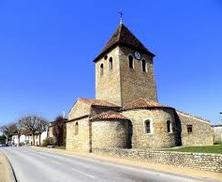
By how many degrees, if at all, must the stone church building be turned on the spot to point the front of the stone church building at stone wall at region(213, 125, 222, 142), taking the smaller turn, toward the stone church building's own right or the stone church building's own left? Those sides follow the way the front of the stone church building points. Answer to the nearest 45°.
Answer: approximately 90° to the stone church building's own right
